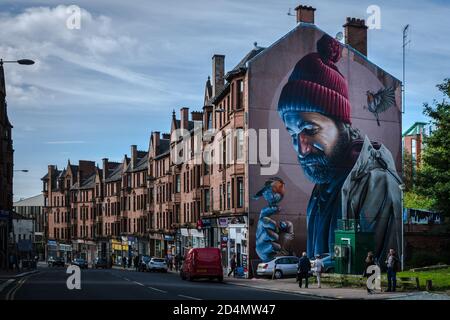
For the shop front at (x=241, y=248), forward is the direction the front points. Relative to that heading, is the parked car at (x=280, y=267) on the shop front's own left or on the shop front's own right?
on the shop front's own left

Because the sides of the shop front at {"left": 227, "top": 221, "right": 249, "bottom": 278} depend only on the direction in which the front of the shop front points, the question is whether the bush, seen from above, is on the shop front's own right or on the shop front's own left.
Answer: on the shop front's own left

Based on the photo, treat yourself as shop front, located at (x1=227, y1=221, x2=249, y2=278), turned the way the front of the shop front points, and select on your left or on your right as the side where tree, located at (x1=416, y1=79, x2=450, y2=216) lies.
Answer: on your left

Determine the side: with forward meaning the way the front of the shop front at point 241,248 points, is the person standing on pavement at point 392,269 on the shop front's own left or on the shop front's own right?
on the shop front's own left

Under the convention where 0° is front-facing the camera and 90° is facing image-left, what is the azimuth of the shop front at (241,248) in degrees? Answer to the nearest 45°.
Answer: approximately 45°
